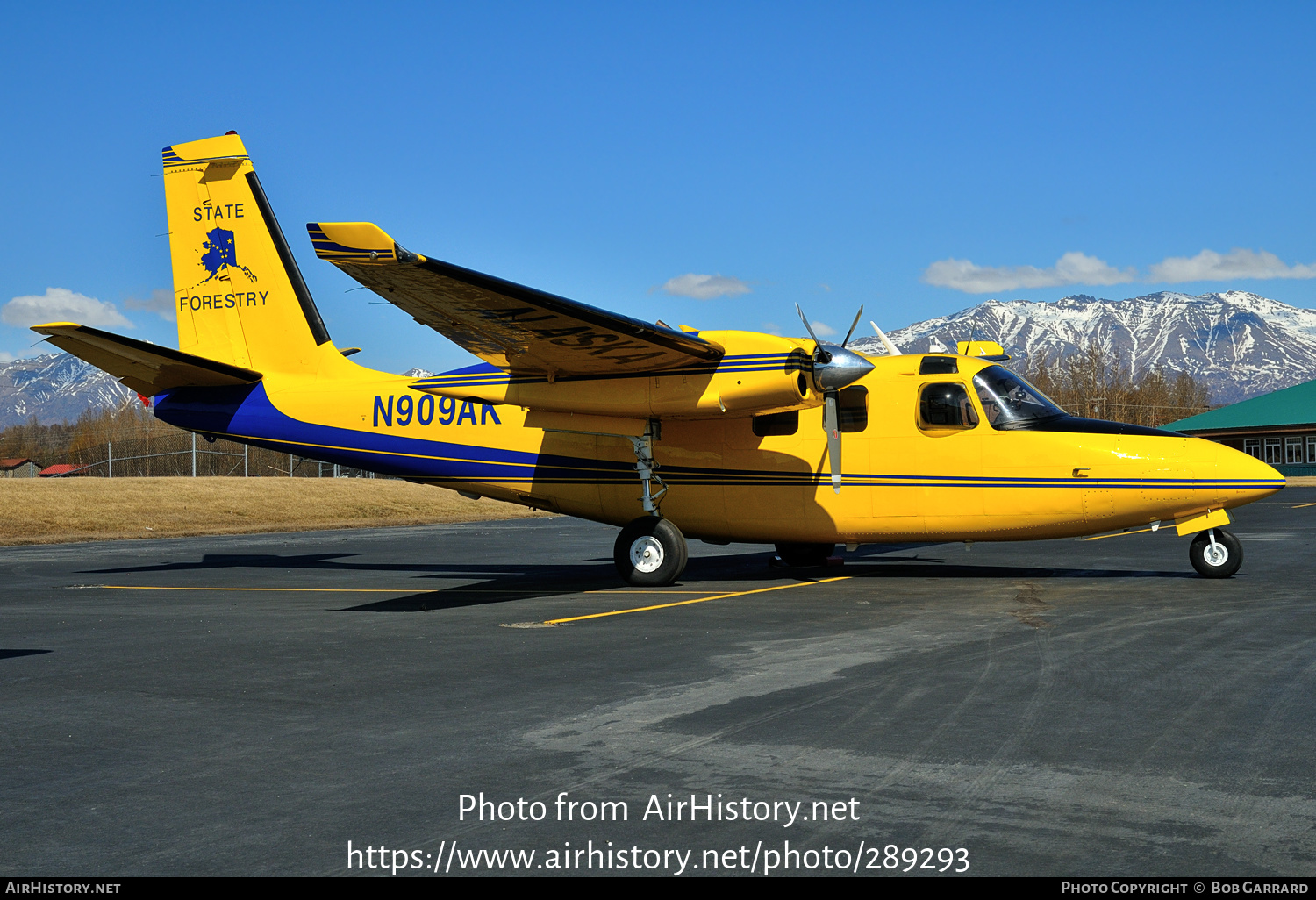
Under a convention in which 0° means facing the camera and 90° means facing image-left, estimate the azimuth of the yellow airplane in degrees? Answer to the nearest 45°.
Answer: approximately 315°
